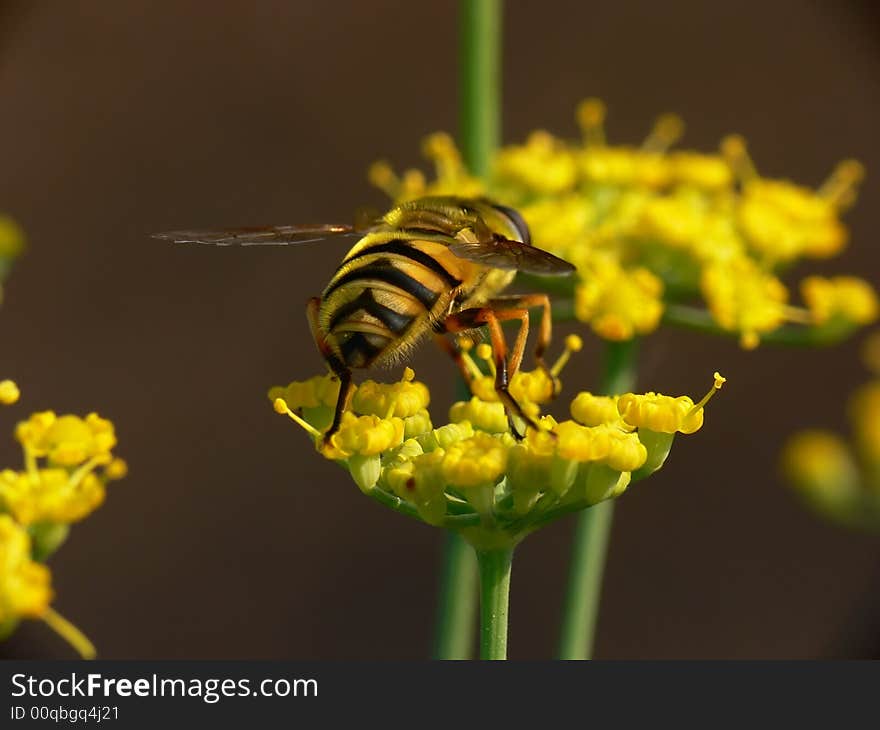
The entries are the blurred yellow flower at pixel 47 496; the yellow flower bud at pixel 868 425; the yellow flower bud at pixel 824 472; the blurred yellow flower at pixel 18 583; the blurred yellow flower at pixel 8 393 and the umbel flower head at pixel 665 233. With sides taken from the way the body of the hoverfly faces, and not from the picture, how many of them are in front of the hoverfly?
3

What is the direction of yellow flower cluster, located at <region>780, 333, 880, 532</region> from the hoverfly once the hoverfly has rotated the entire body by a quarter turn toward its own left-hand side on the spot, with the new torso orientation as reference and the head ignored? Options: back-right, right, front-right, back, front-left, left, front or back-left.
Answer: right

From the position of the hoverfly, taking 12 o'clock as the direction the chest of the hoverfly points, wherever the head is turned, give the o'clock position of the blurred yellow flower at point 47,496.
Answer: The blurred yellow flower is roughly at 7 o'clock from the hoverfly.

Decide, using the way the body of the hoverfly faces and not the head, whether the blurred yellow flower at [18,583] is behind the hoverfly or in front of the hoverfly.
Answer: behind

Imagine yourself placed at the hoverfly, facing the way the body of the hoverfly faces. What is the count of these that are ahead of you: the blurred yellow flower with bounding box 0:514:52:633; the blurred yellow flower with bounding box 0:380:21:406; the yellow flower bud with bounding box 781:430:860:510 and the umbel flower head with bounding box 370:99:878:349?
2

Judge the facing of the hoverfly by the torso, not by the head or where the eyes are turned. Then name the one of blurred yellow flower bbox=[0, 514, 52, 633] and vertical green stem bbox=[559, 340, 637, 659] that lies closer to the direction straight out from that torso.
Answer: the vertical green stem

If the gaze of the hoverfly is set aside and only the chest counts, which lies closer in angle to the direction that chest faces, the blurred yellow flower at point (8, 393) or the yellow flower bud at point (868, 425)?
the yellow flower bud

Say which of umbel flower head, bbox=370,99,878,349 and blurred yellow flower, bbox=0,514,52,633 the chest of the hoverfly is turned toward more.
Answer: the umbel flower head

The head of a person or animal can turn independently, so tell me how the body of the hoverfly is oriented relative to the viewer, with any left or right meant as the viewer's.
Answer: facing away from the viewer and to the right of the viewer
